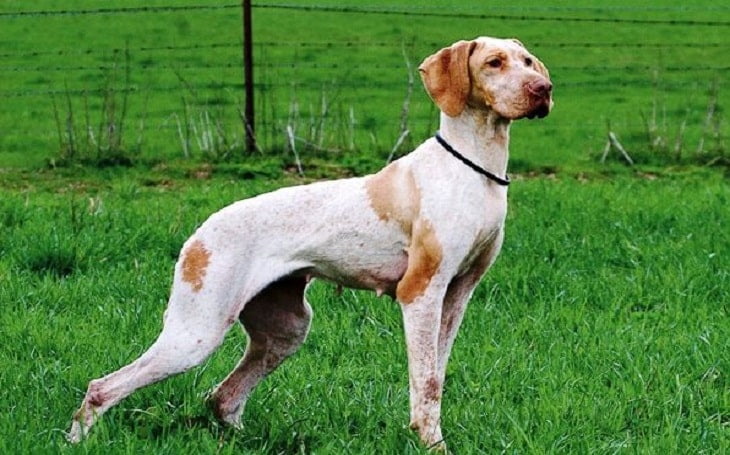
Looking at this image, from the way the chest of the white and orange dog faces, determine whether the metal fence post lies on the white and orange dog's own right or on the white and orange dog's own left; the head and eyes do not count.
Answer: on the white and orange dog's own left

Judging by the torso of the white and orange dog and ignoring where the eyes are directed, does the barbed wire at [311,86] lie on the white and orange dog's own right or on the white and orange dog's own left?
on the white and orange dog's own left

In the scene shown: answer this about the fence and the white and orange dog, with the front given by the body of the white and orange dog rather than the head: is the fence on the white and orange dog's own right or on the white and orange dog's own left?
on the white and orange dog's own left

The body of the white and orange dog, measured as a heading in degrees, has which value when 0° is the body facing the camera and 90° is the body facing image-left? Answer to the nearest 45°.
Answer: approximately 270°
